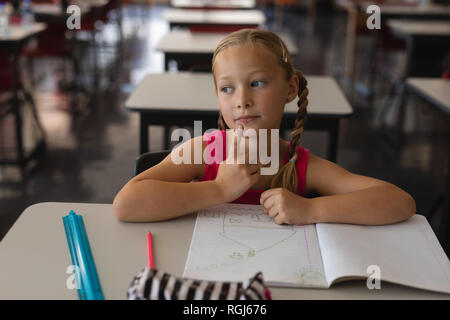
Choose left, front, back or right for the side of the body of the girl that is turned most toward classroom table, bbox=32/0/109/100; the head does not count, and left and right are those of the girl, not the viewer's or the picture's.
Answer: back

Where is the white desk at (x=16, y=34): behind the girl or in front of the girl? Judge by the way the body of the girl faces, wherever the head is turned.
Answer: behind

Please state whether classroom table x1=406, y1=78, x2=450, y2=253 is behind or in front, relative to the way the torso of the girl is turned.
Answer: behind

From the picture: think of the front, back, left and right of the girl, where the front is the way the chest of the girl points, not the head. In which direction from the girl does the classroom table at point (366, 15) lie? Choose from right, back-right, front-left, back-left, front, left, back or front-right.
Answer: back

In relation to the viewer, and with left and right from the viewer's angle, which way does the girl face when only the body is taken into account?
facing the viewer

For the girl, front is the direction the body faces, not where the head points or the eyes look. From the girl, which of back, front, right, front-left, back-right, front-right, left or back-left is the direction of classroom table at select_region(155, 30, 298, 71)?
back
